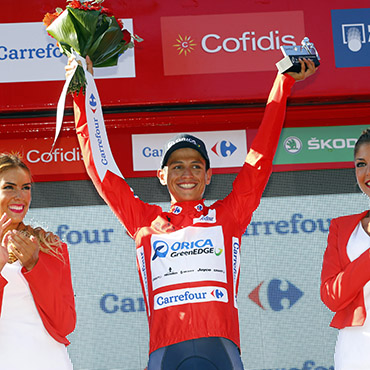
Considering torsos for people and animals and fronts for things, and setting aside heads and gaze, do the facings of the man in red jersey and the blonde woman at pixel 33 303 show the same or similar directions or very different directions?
same or similar directions

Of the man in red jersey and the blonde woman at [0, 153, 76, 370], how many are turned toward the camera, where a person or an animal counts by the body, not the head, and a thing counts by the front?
2

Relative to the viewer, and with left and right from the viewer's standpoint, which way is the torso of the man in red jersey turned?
facing the viewer

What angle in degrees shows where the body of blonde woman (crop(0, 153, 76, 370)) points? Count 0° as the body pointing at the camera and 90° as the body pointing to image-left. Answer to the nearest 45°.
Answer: approximately 0°

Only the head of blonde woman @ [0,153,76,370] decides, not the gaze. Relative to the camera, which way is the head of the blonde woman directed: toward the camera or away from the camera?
toward the camera
